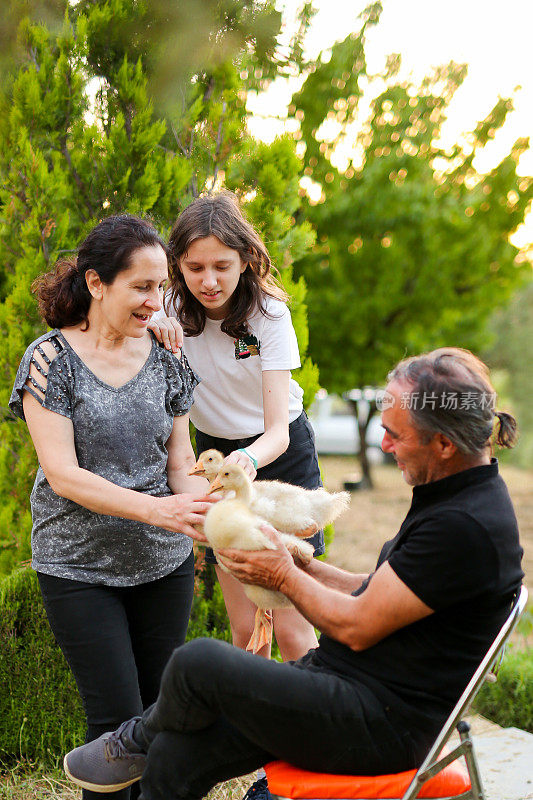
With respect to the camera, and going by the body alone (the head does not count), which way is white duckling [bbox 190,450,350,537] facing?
to the viewer's left

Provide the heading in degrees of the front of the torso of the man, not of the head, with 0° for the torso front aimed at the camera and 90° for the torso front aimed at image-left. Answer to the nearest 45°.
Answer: approximately 90°

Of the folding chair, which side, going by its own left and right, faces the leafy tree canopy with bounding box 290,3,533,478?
right

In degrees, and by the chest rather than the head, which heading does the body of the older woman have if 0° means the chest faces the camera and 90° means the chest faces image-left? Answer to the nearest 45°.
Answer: approximately 315°

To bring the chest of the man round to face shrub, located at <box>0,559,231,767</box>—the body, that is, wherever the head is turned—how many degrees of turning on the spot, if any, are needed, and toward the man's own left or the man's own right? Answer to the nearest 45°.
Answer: approximately 45° to the man's own right

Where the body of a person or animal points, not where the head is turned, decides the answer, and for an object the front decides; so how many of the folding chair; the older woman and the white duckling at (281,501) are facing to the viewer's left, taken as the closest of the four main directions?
2

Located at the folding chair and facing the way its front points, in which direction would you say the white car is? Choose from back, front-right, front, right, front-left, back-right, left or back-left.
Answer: right

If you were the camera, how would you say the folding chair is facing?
facing to the left of the viewer

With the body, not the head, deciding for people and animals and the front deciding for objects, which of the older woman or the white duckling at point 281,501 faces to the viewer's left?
the white duckling

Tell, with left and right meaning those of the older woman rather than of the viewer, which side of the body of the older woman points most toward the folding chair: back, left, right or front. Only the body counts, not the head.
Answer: front

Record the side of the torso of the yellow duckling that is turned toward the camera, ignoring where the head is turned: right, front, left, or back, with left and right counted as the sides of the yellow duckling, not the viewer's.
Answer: left
